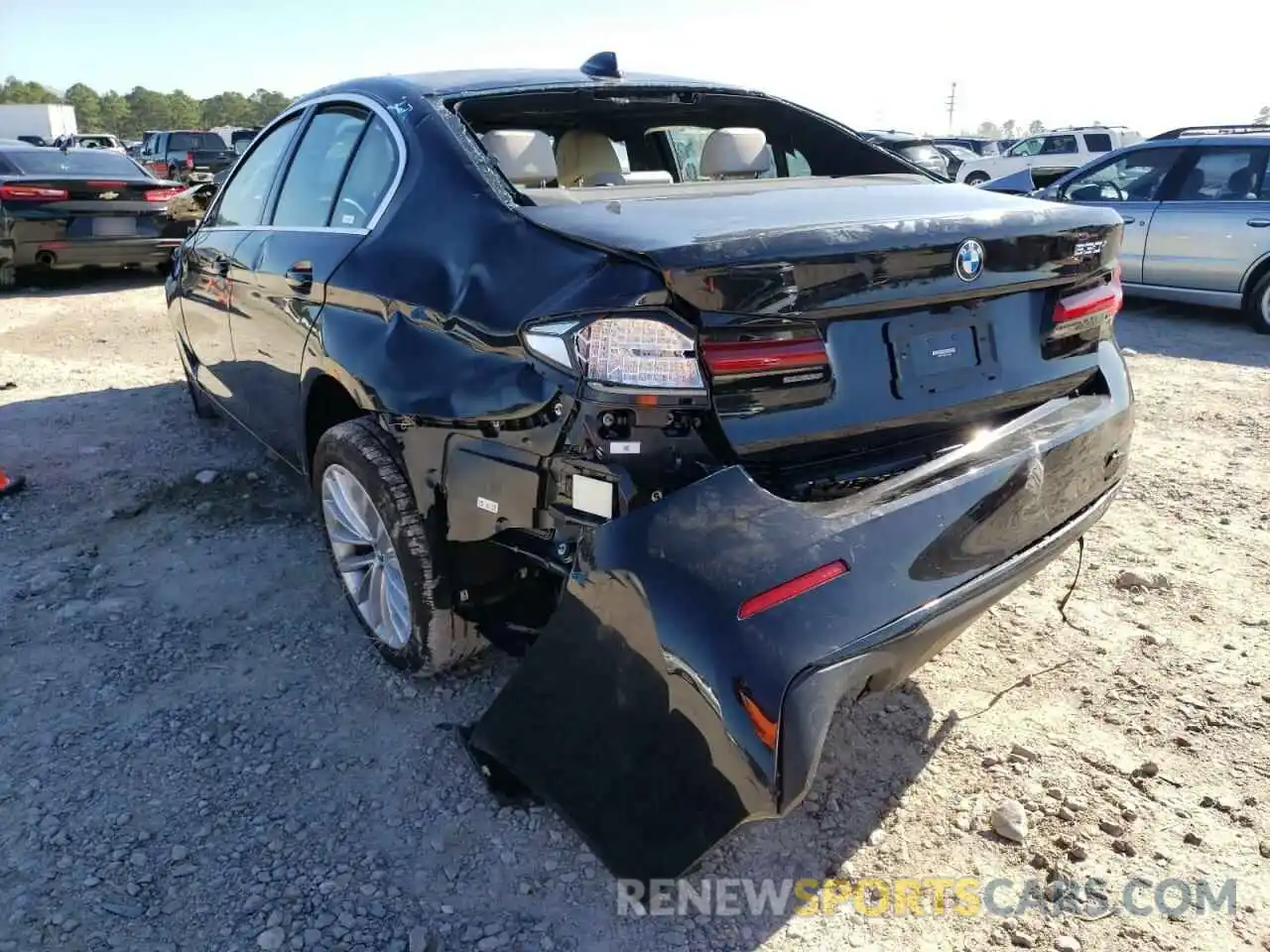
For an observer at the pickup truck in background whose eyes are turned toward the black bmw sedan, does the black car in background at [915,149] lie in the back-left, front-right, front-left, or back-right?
front-left

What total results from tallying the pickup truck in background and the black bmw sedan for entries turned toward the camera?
0

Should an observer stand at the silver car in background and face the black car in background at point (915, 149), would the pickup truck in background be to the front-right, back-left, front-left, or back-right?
front-left

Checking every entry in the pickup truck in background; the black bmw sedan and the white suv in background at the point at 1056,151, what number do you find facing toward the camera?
0

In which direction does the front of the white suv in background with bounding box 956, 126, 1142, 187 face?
to the viewer's left

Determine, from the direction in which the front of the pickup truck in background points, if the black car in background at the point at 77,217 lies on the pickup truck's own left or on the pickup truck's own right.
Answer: on the pickup truck's own left

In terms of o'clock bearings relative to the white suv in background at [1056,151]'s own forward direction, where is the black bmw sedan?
The black bmw sedan is roughly at 9 o'clock from the white suv in background.

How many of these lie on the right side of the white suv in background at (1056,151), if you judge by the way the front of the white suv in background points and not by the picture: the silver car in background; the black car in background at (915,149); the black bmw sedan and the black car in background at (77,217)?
0

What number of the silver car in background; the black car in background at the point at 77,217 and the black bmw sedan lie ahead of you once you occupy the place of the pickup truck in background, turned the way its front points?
0

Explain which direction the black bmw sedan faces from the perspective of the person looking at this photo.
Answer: facing away from the viewer and to the left of the viewer

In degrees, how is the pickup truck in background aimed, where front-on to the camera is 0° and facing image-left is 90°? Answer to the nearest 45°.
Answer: approximately 135°

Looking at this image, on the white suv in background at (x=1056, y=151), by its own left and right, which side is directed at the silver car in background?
left

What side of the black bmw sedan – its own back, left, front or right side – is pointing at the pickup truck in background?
front

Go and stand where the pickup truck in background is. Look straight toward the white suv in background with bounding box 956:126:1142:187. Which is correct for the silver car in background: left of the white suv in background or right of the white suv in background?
right

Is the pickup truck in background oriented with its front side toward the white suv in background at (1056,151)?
no

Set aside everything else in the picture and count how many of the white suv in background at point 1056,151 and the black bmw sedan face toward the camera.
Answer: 0
